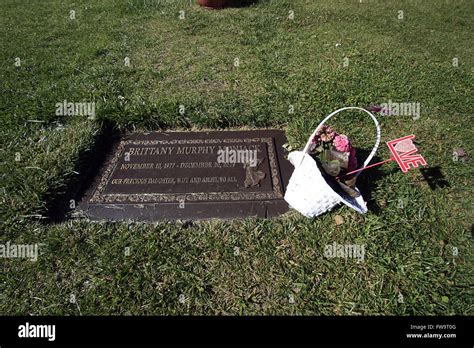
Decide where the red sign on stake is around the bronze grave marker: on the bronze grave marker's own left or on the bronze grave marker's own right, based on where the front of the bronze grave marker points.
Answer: on the bronze grave marker's own left

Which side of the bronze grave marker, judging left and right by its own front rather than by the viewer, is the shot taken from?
front

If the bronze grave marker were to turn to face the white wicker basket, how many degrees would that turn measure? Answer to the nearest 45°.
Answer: approximately 45° to its left
